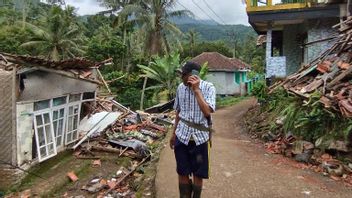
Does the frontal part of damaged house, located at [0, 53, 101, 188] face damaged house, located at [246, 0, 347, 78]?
no

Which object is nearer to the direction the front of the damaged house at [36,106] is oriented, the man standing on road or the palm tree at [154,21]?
the man standing on road

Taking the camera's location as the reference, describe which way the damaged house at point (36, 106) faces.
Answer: facing the viewer and to the right of the viewer

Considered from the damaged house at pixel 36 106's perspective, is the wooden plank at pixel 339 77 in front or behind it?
in front

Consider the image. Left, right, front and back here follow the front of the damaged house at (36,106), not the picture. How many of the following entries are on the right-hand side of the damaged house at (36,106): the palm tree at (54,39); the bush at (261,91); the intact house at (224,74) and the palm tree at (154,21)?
0

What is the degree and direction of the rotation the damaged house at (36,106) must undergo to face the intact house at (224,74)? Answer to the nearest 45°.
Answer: approximately 90° to its left

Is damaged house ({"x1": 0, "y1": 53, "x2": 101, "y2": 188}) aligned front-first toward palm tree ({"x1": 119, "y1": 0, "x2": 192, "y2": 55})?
no

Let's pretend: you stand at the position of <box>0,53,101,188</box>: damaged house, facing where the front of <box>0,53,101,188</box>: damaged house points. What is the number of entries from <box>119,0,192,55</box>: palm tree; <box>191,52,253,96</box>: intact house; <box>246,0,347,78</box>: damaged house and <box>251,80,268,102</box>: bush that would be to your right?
0

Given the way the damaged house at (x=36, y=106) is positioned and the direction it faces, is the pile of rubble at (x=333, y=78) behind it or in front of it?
in front

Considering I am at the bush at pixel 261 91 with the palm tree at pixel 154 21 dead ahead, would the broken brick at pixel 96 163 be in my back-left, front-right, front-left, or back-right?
back-left

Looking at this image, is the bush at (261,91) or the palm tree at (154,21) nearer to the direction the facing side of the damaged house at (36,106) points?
the bush

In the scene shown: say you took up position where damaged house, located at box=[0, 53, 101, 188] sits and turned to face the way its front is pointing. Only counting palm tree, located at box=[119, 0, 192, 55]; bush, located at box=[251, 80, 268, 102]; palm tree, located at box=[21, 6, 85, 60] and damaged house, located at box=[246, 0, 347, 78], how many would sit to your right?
0

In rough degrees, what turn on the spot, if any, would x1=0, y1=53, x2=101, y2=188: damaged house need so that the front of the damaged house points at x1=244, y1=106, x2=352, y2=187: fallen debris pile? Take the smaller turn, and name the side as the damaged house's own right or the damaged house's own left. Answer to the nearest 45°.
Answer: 0° — it already faces it
